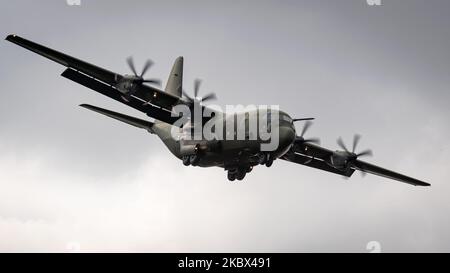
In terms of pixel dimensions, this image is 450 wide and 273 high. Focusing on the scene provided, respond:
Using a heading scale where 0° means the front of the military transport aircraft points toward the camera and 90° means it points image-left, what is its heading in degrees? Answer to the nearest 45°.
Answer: approximately 315°
